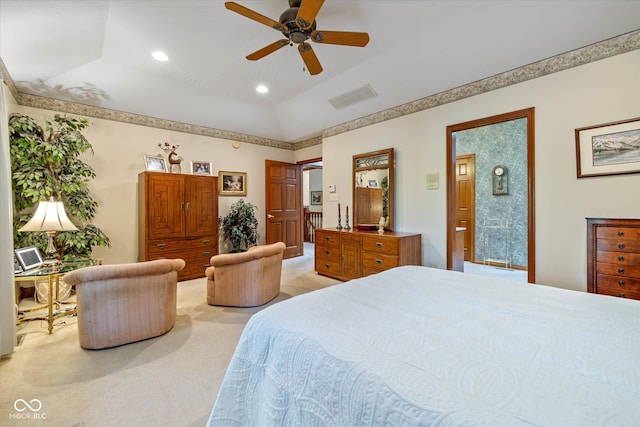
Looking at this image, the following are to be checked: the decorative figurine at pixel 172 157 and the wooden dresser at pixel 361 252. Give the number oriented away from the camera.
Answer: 0

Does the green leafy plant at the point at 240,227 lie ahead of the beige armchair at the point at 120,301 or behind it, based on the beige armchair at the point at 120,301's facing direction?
ahead

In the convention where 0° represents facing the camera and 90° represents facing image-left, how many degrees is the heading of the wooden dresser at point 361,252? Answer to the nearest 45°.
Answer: approximately 45°

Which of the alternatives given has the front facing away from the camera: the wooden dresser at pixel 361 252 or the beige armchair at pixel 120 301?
the beige armchair

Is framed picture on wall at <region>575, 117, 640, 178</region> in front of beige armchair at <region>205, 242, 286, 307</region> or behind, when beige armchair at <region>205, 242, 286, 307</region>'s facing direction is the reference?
behind

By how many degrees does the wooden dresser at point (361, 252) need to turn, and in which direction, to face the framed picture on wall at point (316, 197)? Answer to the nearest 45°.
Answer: approximately 135° to its right

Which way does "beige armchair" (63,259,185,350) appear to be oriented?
away from the camera

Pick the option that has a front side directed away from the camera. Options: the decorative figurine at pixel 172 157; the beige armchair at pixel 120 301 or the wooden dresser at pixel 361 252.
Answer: the beige armchair

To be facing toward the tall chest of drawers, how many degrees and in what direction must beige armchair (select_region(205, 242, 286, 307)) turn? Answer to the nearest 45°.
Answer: approximately 180°
